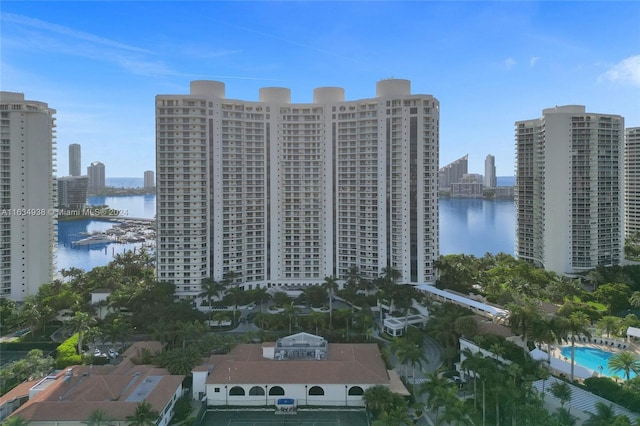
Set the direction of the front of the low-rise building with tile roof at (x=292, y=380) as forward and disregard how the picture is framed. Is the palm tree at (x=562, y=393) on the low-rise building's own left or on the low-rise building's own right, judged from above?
on the low-rise building's own left

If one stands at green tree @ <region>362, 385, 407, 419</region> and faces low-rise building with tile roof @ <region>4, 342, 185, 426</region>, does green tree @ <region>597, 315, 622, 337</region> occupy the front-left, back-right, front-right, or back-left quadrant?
back-right

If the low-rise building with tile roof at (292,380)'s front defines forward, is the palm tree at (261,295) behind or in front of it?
behind

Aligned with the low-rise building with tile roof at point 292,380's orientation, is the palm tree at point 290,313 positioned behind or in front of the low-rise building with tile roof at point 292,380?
behind

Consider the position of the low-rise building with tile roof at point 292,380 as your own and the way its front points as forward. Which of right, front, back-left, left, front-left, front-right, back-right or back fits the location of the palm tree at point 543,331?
left

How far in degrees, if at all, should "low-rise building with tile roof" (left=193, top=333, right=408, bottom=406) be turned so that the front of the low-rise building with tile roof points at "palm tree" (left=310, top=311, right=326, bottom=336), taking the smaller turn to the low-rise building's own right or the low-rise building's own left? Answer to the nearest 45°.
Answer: approximately 180°

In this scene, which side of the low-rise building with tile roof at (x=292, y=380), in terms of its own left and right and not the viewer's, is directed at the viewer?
front

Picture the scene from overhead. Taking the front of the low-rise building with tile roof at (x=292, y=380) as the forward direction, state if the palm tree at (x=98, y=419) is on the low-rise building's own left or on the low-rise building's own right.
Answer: on the low-rise building's own right

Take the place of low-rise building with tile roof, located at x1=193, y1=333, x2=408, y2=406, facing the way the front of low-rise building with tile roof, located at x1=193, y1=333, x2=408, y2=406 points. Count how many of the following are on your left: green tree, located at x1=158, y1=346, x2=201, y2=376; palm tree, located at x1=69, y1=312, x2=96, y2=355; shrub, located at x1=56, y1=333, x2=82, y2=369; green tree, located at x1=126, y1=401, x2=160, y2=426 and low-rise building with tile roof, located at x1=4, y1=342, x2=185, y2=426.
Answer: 0

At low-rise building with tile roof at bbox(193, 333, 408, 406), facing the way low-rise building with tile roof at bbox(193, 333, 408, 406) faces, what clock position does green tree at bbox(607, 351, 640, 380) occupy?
The green tree is roughly at 9 o'clock from the low-rise building with tile roof.

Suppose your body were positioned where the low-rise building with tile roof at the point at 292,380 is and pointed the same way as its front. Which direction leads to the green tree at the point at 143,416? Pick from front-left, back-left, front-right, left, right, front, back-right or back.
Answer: front-right

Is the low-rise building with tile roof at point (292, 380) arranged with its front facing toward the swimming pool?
no

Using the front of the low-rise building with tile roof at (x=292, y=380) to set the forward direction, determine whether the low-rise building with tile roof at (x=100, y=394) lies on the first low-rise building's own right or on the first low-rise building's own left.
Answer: on the first low-rise building's own right

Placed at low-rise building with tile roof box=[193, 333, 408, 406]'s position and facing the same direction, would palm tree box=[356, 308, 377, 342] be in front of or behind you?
behind
